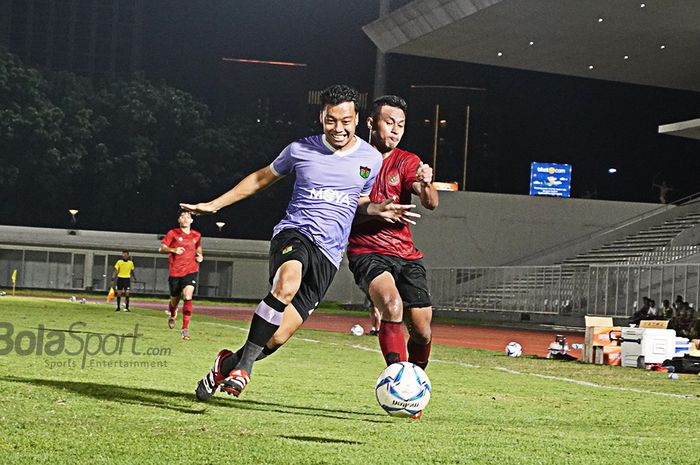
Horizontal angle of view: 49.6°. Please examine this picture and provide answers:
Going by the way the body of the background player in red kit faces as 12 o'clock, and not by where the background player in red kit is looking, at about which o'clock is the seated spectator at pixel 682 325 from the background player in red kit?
The seated spectator is roughly at 9 o'clock from the background player in red kit.

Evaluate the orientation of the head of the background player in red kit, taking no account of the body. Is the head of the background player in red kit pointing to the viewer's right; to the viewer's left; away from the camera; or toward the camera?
toward the camera

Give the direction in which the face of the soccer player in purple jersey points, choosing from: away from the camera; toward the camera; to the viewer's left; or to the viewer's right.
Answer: toward the camera

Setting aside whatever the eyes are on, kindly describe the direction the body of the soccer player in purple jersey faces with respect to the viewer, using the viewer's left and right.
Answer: facing the viewer

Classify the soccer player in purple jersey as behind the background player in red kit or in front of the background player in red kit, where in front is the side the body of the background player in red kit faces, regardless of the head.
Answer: in front

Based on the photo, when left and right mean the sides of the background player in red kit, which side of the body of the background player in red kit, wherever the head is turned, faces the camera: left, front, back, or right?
front

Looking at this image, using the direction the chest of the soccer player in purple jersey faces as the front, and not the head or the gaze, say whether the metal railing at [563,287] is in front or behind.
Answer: behind

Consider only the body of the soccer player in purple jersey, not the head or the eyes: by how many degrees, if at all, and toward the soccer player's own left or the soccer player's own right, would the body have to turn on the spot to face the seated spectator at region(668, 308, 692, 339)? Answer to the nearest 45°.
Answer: approximately 135° to the soccer player's own left
